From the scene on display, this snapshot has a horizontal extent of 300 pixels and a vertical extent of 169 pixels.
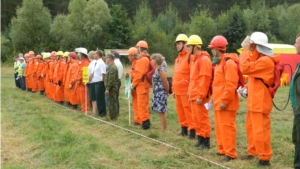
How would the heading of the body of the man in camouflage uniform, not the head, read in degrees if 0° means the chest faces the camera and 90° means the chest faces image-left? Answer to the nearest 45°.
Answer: approximately 90°

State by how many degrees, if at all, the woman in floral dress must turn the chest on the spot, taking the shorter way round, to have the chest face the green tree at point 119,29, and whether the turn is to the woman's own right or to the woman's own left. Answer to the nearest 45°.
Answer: approximately 90° to the woman's own right

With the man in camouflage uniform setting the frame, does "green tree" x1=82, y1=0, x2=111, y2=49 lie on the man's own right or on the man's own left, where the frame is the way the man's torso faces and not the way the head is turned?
on the man's own right

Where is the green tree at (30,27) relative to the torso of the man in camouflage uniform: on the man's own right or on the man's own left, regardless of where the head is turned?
on the man's own right

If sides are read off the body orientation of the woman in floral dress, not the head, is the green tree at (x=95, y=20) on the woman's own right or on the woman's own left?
on the woman's own right

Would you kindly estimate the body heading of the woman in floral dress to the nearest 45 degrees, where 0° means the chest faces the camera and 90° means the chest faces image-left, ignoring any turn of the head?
approximately 90°
